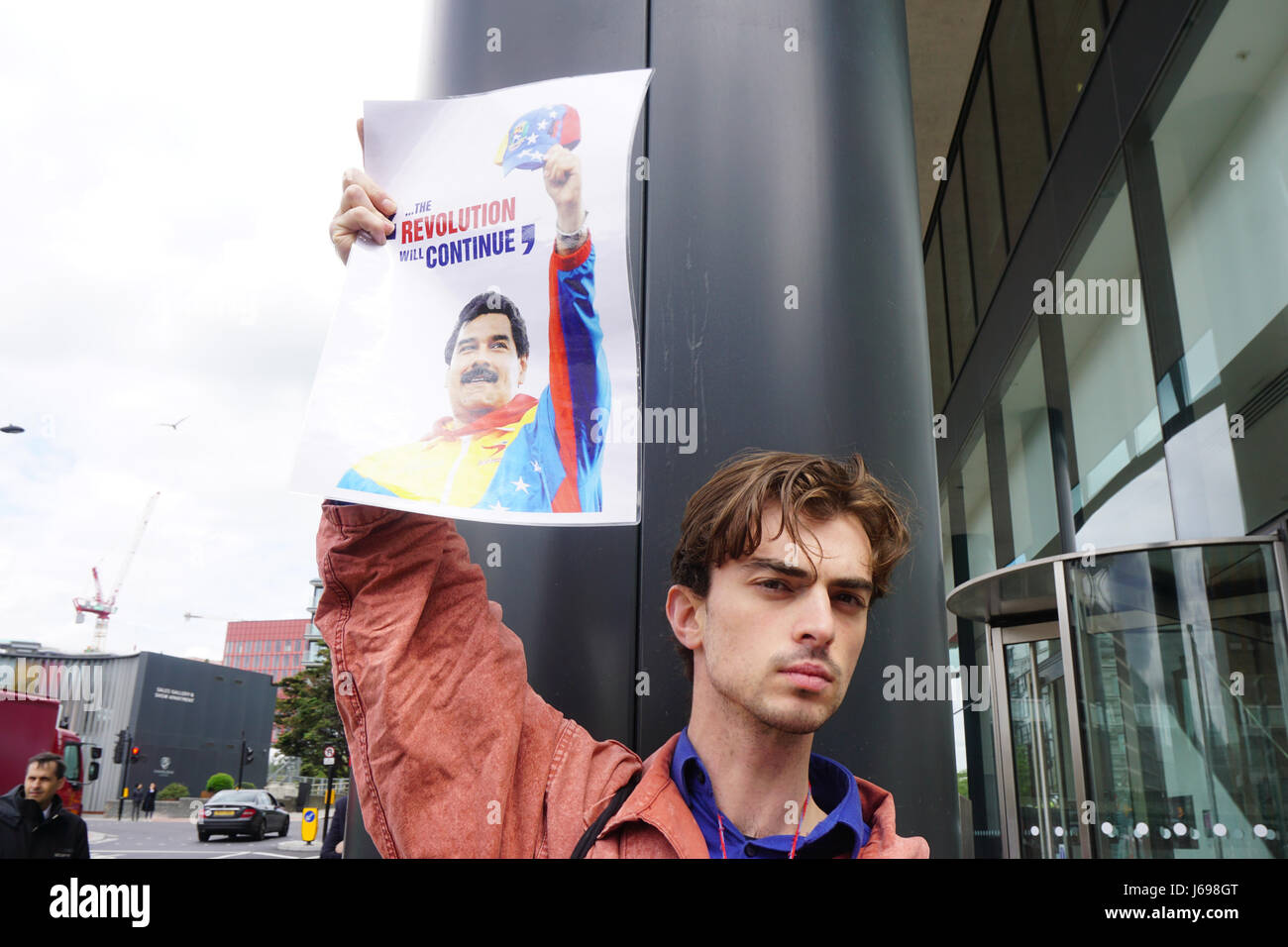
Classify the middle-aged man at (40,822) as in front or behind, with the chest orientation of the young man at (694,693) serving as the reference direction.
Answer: behind

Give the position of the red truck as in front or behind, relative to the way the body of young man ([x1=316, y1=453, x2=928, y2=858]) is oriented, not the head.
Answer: behind

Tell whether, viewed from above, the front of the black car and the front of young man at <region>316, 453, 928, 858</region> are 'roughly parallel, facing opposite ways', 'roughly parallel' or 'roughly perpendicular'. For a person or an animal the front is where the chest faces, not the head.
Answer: roughly parallel, facing opposite ways

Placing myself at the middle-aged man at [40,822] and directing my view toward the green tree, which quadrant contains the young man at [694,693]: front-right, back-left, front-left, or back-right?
back-right
